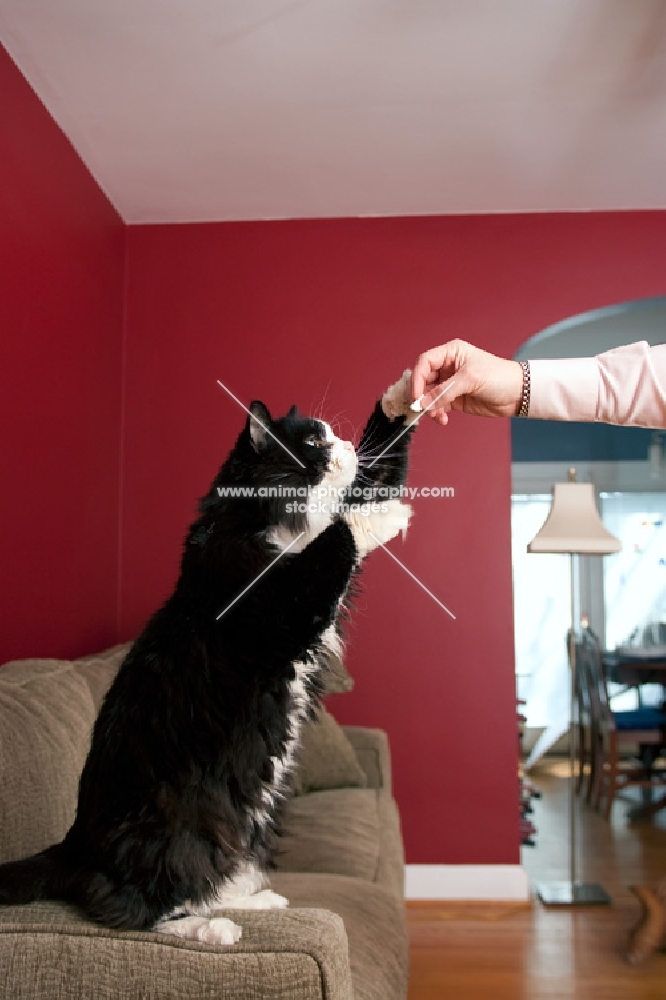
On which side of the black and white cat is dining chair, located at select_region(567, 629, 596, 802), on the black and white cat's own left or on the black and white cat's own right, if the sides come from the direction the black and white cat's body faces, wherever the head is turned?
on the black and white cat's own left

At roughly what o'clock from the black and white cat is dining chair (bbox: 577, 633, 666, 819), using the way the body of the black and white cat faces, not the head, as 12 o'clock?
The dining chair is roughly at 10 o'clock from the black and white cat.

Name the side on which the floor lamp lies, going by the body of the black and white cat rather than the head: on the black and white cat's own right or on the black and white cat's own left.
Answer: on the black and white cat's own left

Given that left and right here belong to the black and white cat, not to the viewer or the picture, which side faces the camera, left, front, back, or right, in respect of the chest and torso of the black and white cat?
right
